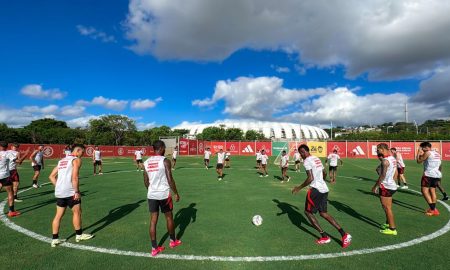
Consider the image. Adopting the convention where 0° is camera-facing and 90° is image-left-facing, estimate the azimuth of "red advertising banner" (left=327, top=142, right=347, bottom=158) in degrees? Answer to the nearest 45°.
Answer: approximately 0°

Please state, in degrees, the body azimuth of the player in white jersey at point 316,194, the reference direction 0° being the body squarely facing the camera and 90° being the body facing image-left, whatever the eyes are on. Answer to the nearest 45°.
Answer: approximately 135°

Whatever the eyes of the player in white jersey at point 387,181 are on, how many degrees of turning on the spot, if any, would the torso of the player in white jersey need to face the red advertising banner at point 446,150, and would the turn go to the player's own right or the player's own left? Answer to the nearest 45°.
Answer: approximately 90° to the player's own right

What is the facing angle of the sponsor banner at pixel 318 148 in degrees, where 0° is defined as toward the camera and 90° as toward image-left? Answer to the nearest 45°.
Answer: approximately 0°

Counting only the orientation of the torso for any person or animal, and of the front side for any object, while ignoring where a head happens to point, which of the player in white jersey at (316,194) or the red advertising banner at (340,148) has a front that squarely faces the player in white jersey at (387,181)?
the red advertising banner

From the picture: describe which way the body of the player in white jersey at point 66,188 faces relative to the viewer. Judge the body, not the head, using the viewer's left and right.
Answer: facing away from the viewer and to the right of the viewer
